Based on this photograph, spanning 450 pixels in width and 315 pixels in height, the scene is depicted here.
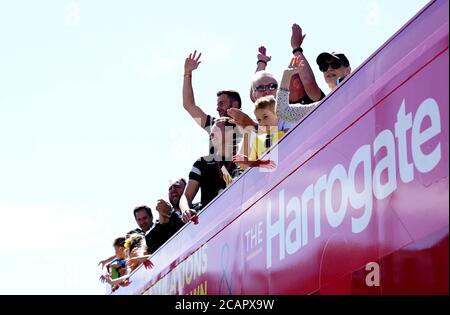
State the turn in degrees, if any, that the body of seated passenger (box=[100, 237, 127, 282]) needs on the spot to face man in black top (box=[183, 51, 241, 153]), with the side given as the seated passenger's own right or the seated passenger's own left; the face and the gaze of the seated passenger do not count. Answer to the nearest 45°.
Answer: approximately 45° to the seated passenger's own left

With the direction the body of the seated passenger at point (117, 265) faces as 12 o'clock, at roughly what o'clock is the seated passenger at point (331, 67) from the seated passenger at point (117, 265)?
the seated passenger at point (331, 67) is roughly at 10 o'clock from the seated passenger at point (117, 265).

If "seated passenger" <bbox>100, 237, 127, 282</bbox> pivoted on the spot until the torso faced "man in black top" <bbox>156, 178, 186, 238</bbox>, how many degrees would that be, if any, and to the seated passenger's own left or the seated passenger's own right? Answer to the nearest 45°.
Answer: approximately 45° to the seated passenger's own left

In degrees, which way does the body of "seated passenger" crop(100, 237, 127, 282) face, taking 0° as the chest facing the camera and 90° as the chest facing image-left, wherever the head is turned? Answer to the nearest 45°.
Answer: approximately 45°

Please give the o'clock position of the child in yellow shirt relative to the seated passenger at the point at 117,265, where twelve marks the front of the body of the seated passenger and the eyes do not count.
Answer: The child in yellow shirt is roughly at 10 o'clock from the seated passenger.

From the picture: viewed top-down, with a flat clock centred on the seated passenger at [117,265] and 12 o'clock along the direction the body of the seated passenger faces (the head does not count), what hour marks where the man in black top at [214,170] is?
The man in black top is roughly at 10 o'clock from the seated passenger.
